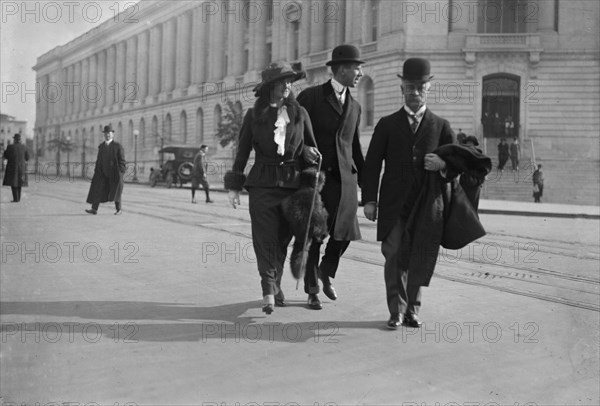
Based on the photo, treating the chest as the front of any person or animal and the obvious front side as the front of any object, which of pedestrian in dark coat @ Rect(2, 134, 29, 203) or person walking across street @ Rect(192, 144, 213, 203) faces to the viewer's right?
the person walking across street

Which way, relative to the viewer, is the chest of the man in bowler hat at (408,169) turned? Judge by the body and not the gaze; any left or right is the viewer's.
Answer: facing the viewer

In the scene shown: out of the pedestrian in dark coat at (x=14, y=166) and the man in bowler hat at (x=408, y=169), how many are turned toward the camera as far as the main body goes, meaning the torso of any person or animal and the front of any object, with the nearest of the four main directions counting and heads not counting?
1

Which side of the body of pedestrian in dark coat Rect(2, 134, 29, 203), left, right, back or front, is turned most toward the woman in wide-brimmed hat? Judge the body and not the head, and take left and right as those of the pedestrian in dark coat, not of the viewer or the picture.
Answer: back

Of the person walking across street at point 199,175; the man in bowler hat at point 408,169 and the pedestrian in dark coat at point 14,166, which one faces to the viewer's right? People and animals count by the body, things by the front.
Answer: the person walking across street

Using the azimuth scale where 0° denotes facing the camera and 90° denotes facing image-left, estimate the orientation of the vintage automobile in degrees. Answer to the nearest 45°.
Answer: approximately 135°

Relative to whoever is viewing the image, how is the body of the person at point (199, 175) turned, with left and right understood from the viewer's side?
facing to the right of the viewer

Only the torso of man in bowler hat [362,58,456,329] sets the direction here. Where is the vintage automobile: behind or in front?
behind

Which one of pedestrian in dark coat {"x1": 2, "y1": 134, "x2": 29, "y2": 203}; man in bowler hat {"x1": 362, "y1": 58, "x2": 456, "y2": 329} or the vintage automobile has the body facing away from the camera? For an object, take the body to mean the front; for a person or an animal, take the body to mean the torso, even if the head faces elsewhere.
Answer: the pedestrian in dark coat

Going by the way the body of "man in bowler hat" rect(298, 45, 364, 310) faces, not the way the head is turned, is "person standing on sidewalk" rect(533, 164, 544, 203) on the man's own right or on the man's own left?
on the man's own left
